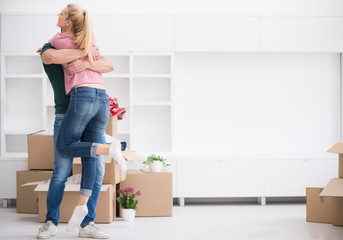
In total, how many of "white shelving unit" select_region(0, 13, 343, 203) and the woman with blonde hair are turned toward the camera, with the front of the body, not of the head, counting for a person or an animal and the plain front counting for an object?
1

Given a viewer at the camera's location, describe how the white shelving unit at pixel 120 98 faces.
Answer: facing the viewer

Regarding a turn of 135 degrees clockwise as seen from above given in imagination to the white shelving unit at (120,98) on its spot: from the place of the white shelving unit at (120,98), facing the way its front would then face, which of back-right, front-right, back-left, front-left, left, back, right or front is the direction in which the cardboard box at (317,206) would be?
back

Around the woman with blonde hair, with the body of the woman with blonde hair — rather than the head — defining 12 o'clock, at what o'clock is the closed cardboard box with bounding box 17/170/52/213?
The closed cardboard box is roughly at 1 o'clock from the woman with blonde hair.

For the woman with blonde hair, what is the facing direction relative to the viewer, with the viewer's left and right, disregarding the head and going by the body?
facing away from the viewer and to the left of the viewer

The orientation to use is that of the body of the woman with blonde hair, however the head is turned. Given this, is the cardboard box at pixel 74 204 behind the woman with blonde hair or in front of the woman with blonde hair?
in front

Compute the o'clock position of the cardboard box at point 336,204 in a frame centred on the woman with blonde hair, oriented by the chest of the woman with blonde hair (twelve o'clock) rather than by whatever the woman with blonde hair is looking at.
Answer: The cardboard box is roughly at 4 o'clock from the woman with blonde hair.

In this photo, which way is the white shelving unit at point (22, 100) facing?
toward the camera

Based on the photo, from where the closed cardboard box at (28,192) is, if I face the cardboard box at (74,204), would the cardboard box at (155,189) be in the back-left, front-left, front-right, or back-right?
front-left

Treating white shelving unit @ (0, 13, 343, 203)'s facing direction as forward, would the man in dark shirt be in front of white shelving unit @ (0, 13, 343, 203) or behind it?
in front

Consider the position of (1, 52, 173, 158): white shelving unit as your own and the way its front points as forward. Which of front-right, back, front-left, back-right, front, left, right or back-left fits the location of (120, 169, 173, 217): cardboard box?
front
